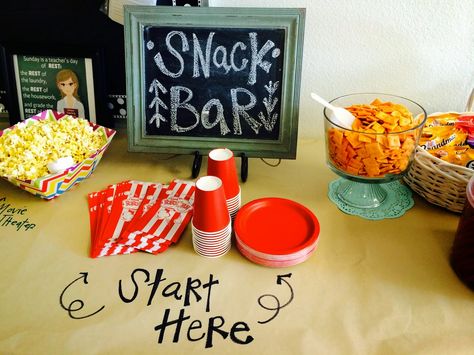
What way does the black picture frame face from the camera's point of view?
toward the camera

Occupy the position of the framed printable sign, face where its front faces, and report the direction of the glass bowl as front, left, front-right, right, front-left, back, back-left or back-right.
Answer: front-left

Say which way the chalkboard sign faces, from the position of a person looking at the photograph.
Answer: facing the viewer

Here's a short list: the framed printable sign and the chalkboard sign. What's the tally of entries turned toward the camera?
2

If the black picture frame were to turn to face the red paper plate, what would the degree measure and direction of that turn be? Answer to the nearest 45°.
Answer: approximately 45° to its left

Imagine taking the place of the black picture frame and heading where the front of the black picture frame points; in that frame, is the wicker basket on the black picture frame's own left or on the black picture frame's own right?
on the black picture frame's own left
